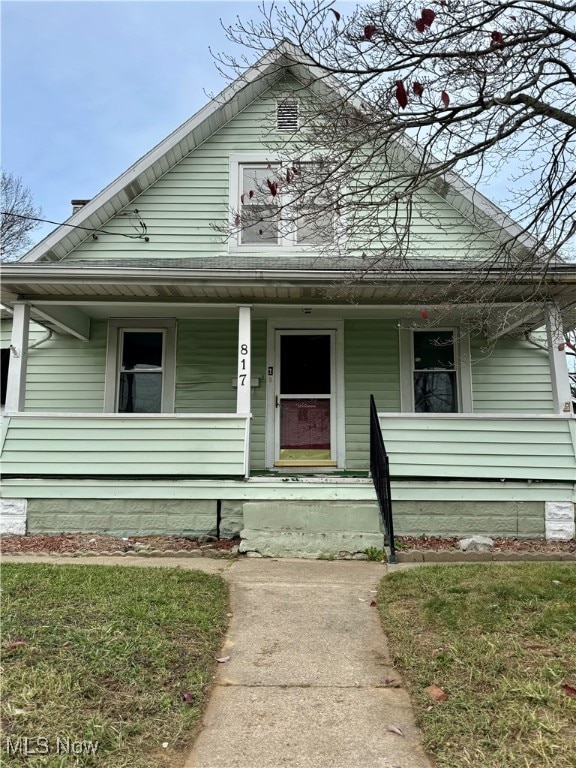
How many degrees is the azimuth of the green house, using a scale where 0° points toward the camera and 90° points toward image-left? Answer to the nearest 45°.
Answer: approximately 0°
